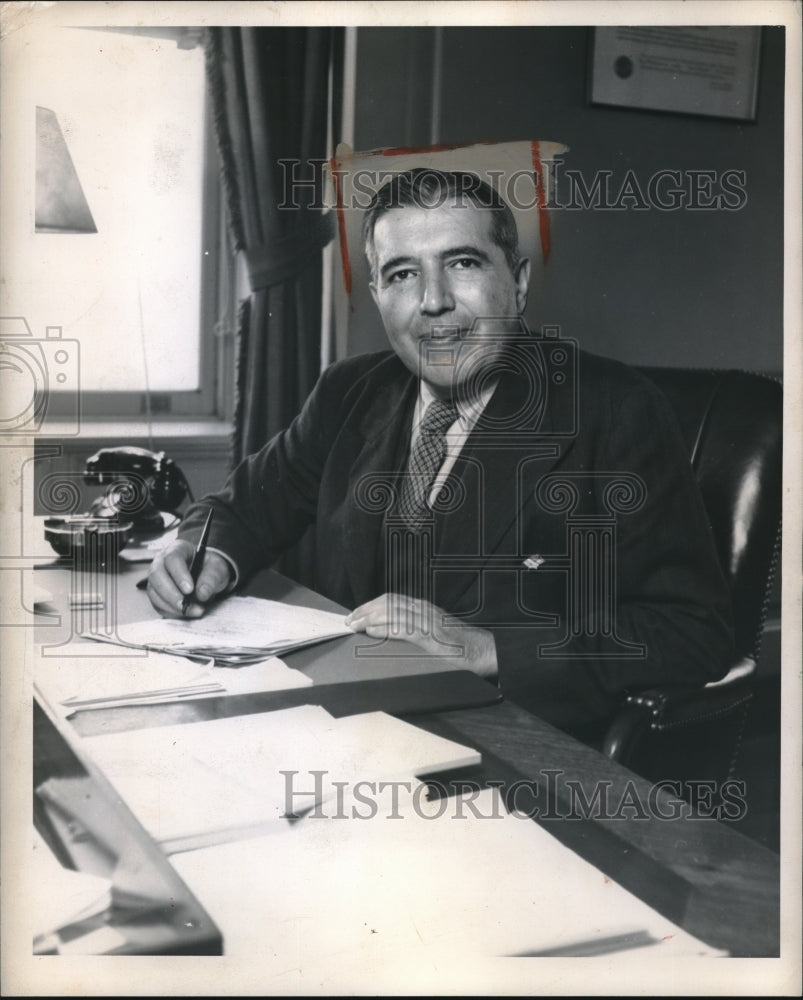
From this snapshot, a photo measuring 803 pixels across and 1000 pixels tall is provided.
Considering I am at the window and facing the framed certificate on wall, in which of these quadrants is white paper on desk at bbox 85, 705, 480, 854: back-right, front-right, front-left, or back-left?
front-right

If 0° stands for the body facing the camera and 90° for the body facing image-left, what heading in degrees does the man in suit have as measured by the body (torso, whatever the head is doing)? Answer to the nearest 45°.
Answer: approximately 45°

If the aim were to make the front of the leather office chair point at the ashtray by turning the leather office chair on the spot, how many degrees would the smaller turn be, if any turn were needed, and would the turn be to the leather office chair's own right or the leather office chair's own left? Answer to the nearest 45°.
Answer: approximately 45° to the leather office chair's own right
